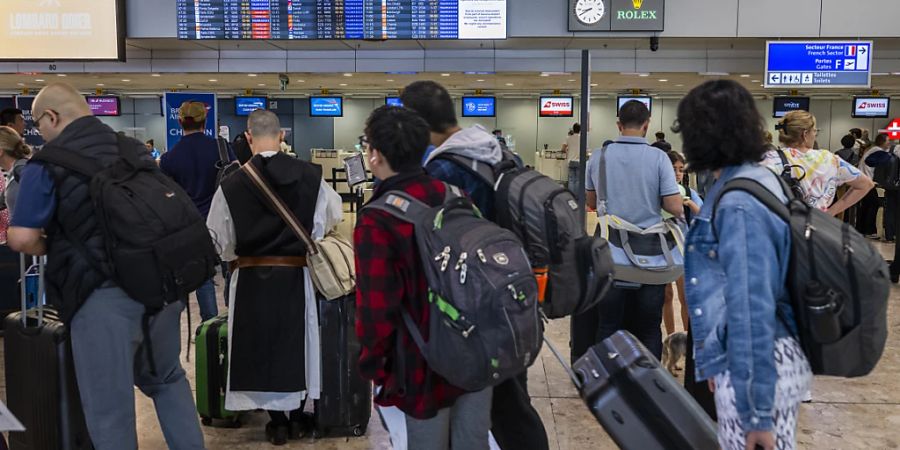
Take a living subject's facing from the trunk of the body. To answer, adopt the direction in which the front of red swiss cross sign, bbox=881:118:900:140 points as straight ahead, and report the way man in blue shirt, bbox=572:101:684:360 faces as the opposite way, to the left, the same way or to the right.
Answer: the opposite way

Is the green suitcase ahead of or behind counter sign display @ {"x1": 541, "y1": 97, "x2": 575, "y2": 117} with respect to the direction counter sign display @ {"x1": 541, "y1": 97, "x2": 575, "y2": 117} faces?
ahead

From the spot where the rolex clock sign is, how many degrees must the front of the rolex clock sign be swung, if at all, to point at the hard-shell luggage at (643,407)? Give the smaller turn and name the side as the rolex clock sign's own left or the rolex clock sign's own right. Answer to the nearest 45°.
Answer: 0° — it already faces it

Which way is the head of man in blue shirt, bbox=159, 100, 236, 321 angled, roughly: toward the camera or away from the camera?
away from the camera

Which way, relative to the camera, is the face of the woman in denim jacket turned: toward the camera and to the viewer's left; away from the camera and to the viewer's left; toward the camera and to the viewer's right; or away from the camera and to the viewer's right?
away from the camera and to the viewer's left

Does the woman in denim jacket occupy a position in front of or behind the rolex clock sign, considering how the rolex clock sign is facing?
in front

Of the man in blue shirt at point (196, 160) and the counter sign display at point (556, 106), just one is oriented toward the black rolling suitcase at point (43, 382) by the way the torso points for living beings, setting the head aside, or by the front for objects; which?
the counter sign display

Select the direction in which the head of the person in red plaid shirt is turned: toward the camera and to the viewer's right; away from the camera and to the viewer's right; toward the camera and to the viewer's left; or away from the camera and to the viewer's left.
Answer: away from the camera and to the viewer's left

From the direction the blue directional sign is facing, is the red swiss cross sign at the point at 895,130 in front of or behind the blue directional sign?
behind

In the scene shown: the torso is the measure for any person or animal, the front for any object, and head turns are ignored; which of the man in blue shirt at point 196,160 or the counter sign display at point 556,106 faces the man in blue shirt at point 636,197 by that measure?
the counter sign display
